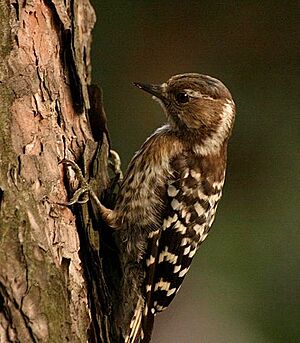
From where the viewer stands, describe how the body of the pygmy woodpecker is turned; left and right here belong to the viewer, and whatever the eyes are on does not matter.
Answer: facing to the left of the viewer
